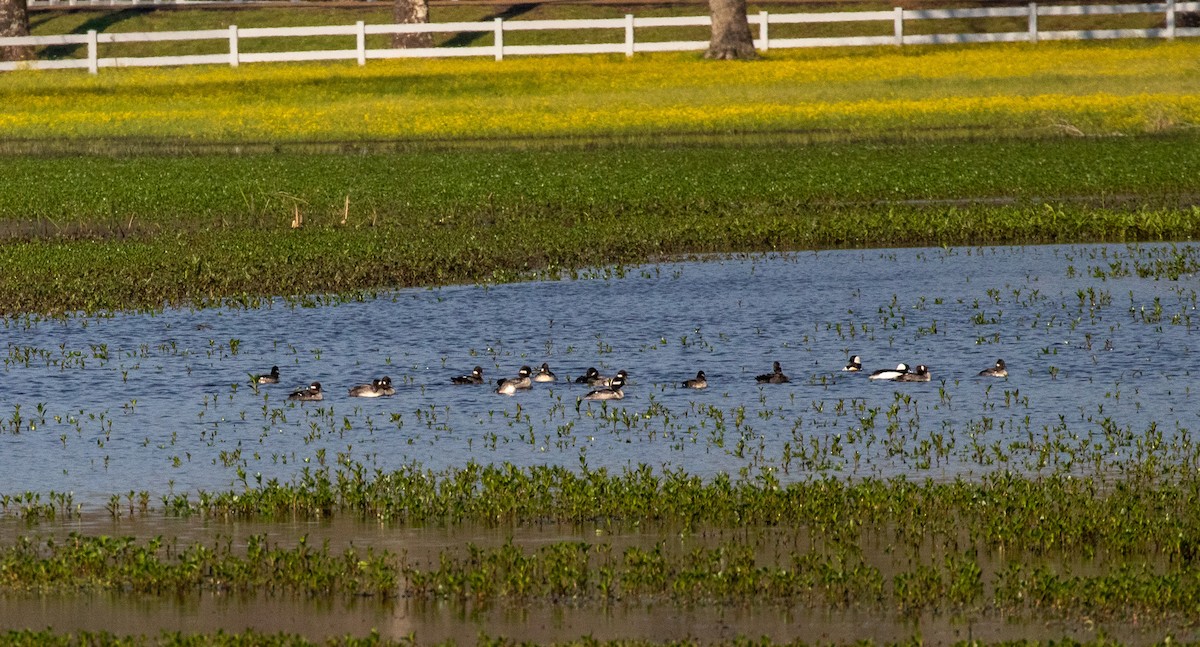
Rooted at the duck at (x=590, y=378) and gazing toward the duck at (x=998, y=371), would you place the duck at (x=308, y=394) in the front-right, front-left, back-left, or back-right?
back-right

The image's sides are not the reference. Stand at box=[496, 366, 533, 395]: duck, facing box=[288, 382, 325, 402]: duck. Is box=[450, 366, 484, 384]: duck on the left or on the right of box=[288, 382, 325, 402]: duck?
right

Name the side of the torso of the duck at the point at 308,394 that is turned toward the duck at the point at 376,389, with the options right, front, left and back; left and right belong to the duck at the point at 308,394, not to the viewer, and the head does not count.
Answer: front

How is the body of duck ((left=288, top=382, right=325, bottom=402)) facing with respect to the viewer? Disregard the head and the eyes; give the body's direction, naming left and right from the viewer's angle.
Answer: facing to the right of the viewer
